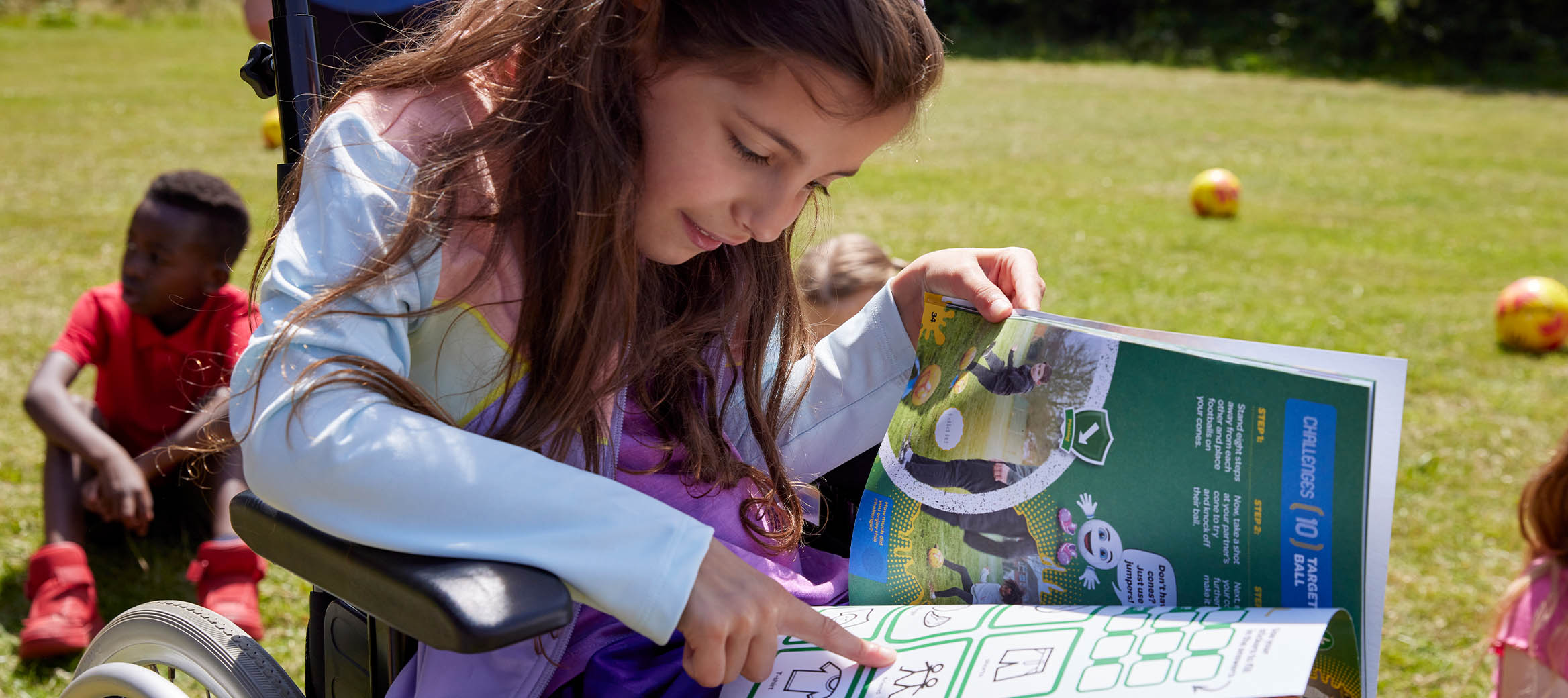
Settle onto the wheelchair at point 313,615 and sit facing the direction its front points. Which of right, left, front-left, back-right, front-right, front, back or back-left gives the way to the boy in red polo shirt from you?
back-left

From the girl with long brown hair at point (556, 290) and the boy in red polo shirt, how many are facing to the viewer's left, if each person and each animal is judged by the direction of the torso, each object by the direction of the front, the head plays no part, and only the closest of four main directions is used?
0

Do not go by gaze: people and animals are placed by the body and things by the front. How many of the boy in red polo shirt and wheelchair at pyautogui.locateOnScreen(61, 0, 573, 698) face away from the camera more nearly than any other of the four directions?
0

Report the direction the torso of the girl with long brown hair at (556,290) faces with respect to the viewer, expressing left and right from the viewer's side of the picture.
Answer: facing the viewer and to the right of the viewer

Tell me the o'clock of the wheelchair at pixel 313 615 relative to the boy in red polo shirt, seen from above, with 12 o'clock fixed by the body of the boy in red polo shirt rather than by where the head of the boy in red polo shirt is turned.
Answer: The wheelchair is roughly at 12 o'clock from the boy in red polo shirt.

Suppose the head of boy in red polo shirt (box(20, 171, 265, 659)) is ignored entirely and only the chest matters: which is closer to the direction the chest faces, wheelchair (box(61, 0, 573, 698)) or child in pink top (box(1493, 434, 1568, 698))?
the wheelchair

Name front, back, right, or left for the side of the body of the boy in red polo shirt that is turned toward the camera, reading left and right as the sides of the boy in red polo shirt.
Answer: front

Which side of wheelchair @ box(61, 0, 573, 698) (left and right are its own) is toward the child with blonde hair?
left

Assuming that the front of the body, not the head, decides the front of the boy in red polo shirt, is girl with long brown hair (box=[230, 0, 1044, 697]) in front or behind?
in front

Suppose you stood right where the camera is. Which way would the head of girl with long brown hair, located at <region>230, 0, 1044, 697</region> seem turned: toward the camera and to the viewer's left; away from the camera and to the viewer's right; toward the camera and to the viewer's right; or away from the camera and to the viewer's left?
toward the camera and to the viewer's right

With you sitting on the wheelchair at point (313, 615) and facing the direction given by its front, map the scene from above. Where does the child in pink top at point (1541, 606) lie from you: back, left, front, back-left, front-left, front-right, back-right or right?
front-left
